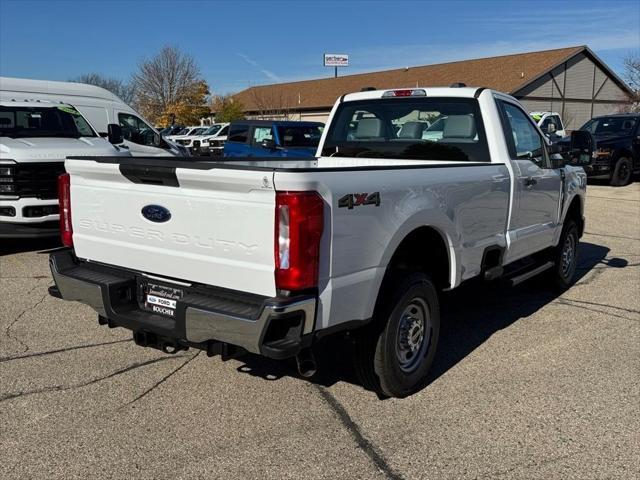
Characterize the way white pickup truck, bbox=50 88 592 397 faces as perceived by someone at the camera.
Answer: facing away from the viewer and to the right of the viewer

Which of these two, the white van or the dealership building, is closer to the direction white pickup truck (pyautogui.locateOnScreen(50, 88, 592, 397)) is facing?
the dealership building

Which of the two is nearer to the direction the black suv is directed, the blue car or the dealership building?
the blue car

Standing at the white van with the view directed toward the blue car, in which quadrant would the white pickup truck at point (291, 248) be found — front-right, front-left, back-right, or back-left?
back-right

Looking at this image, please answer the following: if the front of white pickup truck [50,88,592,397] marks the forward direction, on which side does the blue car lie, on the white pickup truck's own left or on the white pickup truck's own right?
on the white pickup truck's own left
